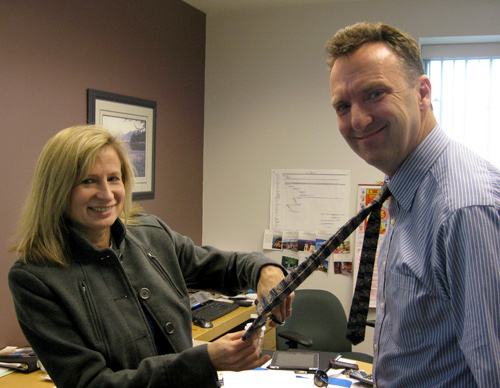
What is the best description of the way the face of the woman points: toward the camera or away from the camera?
toward the camera

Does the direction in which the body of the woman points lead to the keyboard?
no

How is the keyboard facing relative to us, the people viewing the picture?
facing the viewer and to the right of the viewer

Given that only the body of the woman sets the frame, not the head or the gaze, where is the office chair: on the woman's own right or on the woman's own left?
on the woman's own left

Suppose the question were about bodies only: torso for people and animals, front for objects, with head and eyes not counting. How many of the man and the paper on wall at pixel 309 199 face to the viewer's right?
0

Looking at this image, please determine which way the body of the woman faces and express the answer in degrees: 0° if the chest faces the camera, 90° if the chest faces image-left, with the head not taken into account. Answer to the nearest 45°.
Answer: approximately 315°

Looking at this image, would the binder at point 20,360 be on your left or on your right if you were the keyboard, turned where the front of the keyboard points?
on your right

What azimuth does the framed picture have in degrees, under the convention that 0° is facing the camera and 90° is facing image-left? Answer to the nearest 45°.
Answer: approximately 315°

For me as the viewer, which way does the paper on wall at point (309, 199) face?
facing the viewer
